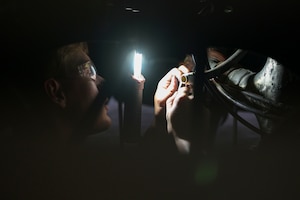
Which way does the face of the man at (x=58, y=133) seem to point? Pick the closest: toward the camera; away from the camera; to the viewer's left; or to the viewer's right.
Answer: to the viewer's right

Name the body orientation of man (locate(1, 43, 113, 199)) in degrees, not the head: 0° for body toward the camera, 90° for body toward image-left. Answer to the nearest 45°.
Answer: approximately 270°
